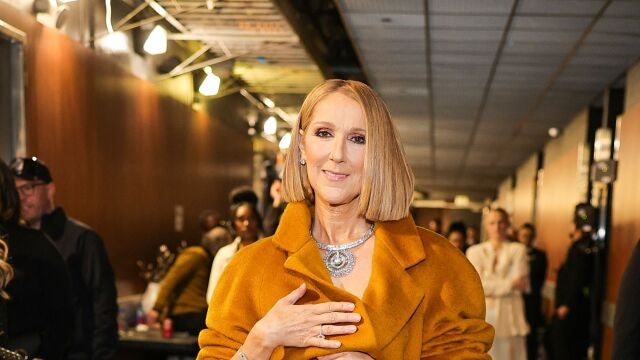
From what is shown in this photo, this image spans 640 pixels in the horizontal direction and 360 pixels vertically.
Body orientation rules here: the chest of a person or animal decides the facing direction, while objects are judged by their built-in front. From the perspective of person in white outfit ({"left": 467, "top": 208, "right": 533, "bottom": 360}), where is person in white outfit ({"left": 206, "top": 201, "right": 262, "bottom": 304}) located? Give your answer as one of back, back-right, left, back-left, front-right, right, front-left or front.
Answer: front-right

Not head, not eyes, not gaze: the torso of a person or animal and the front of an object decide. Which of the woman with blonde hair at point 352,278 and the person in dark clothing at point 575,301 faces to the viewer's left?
the person in dark clothing

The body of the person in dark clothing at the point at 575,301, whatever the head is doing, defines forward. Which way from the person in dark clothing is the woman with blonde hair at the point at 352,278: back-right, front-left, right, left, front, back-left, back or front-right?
left

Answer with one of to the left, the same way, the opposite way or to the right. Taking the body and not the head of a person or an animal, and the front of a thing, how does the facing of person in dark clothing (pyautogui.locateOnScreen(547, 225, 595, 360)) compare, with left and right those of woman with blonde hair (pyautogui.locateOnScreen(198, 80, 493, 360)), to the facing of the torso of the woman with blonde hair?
to the right

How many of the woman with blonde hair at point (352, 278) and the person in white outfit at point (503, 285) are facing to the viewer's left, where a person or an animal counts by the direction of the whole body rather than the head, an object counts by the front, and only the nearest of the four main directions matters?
0

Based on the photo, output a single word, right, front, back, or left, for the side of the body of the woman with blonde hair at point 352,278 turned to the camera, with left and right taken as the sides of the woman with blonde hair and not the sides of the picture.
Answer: front

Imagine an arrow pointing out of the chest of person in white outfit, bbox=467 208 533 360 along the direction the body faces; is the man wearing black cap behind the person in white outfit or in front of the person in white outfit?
in front

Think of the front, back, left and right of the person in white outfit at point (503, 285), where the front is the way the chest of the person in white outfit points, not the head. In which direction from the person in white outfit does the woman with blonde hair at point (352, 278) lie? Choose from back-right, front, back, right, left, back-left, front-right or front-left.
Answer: front

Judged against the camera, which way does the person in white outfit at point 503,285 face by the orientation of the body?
toward the camera

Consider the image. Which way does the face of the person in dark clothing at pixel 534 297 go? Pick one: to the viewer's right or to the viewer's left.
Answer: to the viewer's left

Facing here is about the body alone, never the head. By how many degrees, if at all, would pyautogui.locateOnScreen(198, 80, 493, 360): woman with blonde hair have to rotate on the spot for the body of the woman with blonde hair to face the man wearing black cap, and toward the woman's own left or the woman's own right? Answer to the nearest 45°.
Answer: approximately 135° to the woman's own right

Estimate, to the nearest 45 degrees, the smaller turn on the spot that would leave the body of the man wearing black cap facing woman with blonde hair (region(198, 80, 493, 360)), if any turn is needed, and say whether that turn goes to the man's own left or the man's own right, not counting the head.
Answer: approximately 45° to the man's own left
